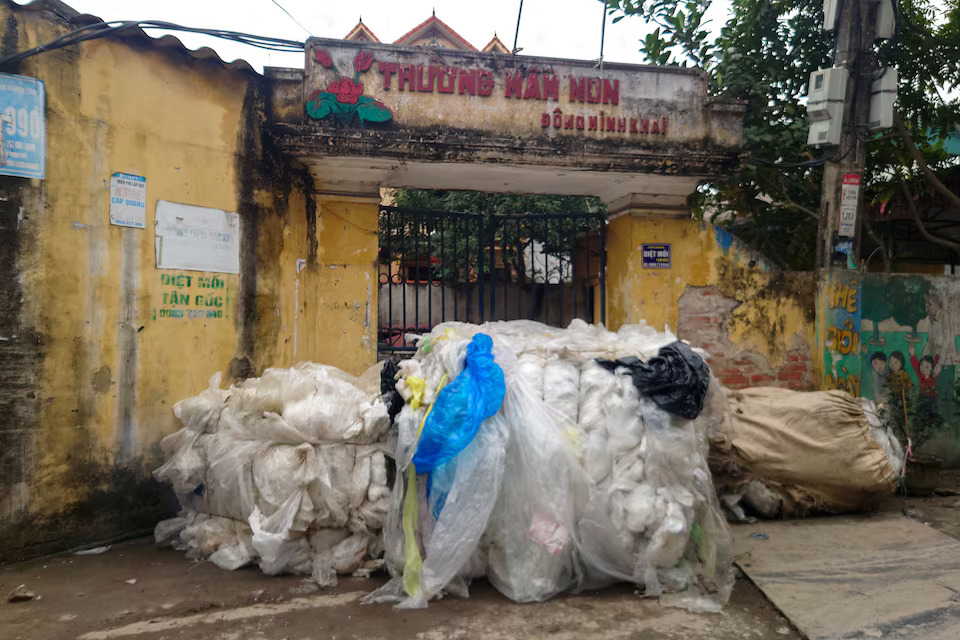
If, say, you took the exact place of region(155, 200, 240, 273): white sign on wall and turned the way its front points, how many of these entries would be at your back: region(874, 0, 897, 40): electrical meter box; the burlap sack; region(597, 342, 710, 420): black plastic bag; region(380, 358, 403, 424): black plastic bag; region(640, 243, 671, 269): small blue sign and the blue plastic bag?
0

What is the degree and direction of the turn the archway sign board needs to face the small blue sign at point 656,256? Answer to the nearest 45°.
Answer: approximately 135° to its left

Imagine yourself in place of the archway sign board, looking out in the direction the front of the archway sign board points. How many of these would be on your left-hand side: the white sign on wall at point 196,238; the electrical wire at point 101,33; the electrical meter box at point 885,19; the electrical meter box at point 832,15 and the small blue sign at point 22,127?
2

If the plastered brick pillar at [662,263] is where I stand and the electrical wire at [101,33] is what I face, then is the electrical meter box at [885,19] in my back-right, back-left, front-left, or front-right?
back-left

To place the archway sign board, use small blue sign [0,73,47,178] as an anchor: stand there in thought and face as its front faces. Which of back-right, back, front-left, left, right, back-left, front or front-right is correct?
front-left

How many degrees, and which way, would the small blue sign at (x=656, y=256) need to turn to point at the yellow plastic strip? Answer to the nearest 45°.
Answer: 0° — it already faces it

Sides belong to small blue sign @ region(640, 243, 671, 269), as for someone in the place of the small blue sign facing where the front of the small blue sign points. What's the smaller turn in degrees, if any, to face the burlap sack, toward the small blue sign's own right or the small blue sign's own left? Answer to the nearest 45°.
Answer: approximately 45° to the small blue sign's own left

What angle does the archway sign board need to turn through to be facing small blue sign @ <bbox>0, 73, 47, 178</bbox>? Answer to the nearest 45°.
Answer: approximately 45° to its right

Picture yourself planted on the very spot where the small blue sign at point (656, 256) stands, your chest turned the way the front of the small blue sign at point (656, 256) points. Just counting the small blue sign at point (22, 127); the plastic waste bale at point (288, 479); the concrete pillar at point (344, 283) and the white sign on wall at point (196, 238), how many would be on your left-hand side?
0

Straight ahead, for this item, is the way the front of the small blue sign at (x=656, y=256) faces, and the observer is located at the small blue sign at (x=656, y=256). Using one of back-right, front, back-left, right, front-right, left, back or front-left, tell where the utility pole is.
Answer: left

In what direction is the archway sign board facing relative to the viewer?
toward the camera

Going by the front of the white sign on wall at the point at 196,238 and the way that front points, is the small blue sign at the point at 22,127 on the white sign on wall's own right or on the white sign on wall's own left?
on the white sign on wall's own right

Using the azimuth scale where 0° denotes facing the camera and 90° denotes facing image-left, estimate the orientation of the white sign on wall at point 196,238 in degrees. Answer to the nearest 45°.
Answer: approximately 315°

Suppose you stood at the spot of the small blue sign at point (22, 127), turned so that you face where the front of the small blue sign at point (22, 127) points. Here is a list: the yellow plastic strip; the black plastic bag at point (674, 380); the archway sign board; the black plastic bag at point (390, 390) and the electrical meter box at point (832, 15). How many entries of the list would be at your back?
0

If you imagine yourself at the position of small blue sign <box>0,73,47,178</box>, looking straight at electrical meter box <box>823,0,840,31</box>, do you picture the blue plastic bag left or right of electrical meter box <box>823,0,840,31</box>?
right

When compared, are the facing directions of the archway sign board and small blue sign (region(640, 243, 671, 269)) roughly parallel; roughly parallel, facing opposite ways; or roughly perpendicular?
roughly parallel

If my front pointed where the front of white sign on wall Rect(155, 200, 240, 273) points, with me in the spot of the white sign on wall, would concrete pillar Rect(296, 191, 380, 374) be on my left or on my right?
on my left

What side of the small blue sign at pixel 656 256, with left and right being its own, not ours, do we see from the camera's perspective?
front

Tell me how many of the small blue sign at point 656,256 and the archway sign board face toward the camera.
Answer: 2

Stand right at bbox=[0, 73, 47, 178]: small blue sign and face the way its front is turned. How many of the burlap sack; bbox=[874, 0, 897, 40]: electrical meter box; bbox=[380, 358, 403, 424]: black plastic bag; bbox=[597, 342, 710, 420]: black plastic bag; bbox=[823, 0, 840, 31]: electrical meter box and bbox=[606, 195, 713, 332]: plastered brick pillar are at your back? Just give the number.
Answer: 0
